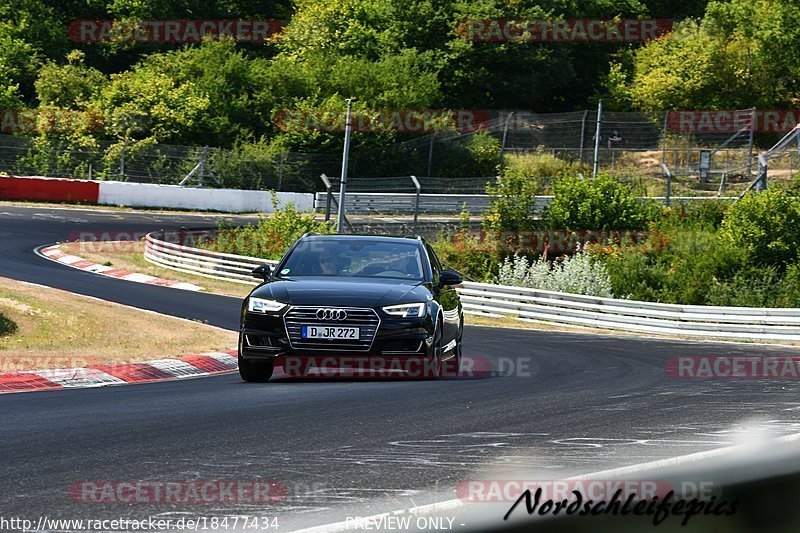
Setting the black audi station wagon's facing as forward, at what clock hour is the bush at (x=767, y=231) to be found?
The bush is roughly at 7 o'clock from the black audi station wagon.

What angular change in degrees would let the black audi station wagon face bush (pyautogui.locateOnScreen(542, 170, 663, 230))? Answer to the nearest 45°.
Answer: approximately 180°

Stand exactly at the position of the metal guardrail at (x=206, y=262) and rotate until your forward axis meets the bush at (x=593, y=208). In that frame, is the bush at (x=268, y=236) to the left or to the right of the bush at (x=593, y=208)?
left

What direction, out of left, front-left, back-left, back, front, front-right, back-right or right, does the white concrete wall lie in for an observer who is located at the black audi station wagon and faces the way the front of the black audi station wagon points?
back

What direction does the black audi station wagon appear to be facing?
toward the camera

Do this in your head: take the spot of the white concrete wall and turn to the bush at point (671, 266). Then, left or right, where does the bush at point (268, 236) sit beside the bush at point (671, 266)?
right

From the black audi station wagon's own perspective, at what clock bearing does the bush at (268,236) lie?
The bush is roughly at 6 o'clock from the black audi station wagon.

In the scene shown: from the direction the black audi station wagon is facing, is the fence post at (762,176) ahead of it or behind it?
behind

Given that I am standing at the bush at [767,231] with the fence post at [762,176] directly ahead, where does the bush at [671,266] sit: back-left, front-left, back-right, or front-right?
back-left

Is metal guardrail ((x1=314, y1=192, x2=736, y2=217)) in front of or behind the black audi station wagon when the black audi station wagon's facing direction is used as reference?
behind

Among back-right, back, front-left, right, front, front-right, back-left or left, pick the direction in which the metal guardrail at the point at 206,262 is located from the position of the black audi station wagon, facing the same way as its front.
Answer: back
